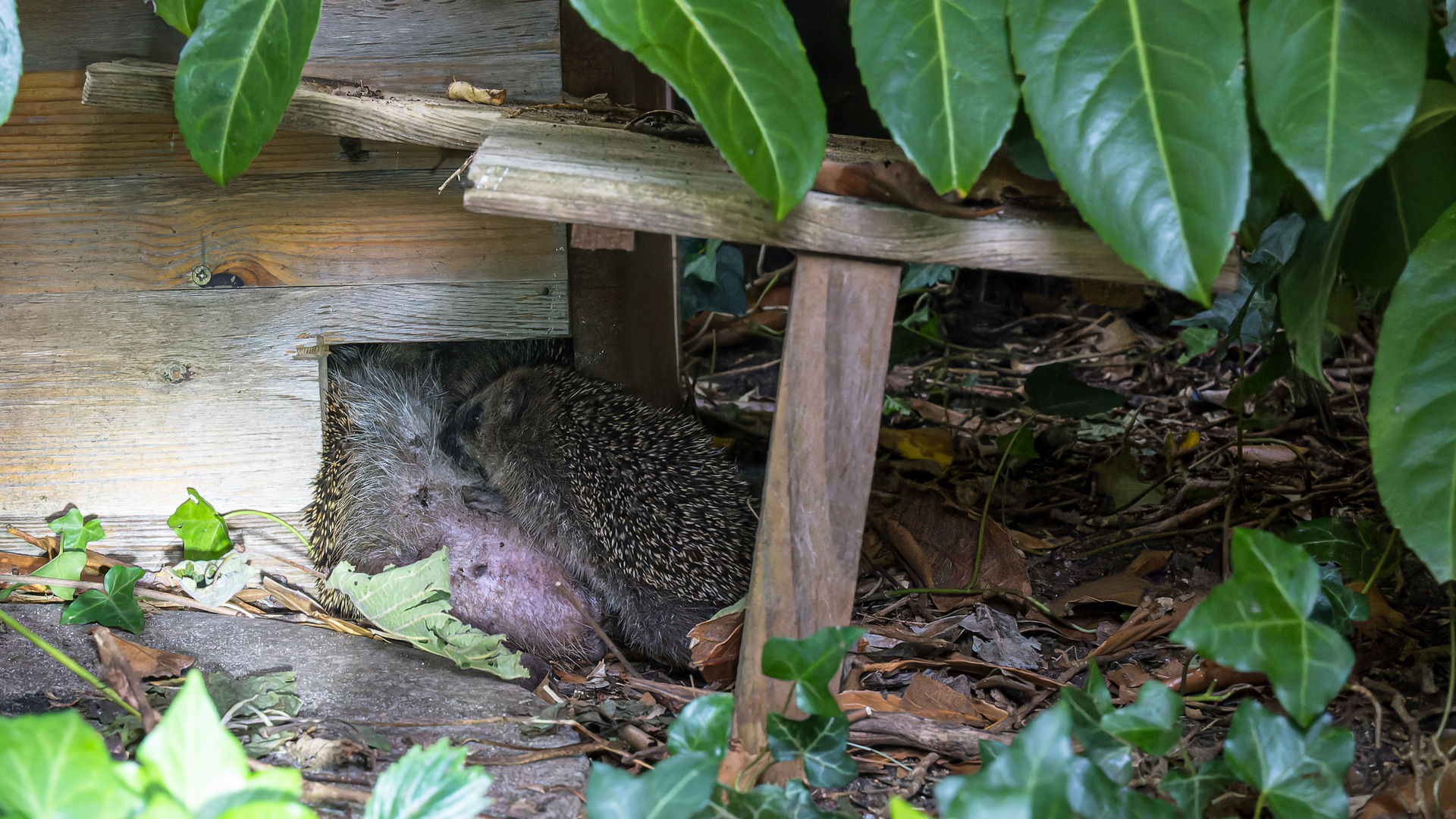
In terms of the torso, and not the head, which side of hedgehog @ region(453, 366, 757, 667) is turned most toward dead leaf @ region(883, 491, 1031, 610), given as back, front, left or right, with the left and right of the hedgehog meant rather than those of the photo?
back

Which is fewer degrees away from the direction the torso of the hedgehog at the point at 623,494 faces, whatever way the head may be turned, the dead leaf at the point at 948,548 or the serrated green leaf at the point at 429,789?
the serrated green leaf

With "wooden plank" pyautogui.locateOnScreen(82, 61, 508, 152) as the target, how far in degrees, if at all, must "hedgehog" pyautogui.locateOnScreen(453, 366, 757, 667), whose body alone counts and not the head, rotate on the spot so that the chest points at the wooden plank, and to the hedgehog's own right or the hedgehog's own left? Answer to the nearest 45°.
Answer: approximately 45° to the hedgehog's own left

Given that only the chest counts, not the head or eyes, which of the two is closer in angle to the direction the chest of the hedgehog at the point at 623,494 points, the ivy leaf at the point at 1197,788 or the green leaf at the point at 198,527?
the green leaf

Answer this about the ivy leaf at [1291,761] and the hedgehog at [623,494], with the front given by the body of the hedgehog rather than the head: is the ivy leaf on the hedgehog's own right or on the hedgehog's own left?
on the hedgehog's own left

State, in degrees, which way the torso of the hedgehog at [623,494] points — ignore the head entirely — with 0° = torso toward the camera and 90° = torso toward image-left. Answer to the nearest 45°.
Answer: approximately 90°
